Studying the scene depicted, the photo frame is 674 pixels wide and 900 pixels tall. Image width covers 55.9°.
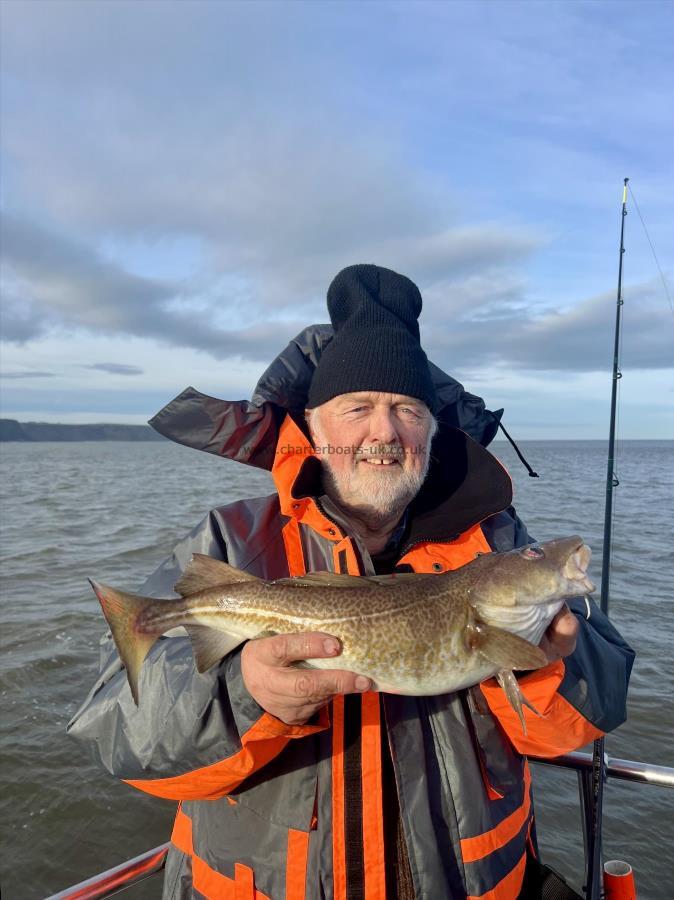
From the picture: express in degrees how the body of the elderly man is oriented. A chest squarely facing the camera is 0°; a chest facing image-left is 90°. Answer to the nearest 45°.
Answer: approximately 0°
